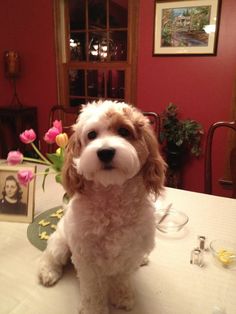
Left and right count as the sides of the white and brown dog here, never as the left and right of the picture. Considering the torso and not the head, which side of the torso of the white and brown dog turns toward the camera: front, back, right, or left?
front

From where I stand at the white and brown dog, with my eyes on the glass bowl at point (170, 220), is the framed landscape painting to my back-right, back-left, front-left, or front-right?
front-left

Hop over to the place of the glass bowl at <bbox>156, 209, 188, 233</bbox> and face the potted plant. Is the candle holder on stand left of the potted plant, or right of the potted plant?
left

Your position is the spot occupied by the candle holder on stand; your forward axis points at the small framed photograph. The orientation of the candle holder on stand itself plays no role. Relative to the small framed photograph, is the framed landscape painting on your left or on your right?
left

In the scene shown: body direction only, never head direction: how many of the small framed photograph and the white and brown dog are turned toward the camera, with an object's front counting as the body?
2

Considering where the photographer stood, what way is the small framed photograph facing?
facing the viewer

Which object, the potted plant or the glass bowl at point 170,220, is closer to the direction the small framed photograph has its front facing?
the glass bowl
